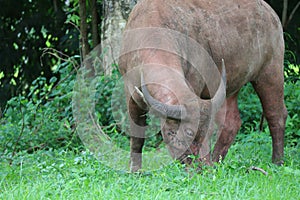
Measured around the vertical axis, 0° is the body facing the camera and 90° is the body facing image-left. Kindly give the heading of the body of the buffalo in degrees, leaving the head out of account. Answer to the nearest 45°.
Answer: approximately 45°

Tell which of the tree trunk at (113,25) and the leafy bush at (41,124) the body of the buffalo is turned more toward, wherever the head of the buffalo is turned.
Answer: the leafy bush

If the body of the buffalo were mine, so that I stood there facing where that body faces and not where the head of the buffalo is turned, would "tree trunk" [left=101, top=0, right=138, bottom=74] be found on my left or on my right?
on my right

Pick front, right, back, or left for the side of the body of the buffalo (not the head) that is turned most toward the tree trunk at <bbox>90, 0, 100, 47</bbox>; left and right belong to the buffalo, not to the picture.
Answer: right

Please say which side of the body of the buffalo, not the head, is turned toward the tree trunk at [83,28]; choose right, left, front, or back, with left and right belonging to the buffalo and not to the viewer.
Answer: right
